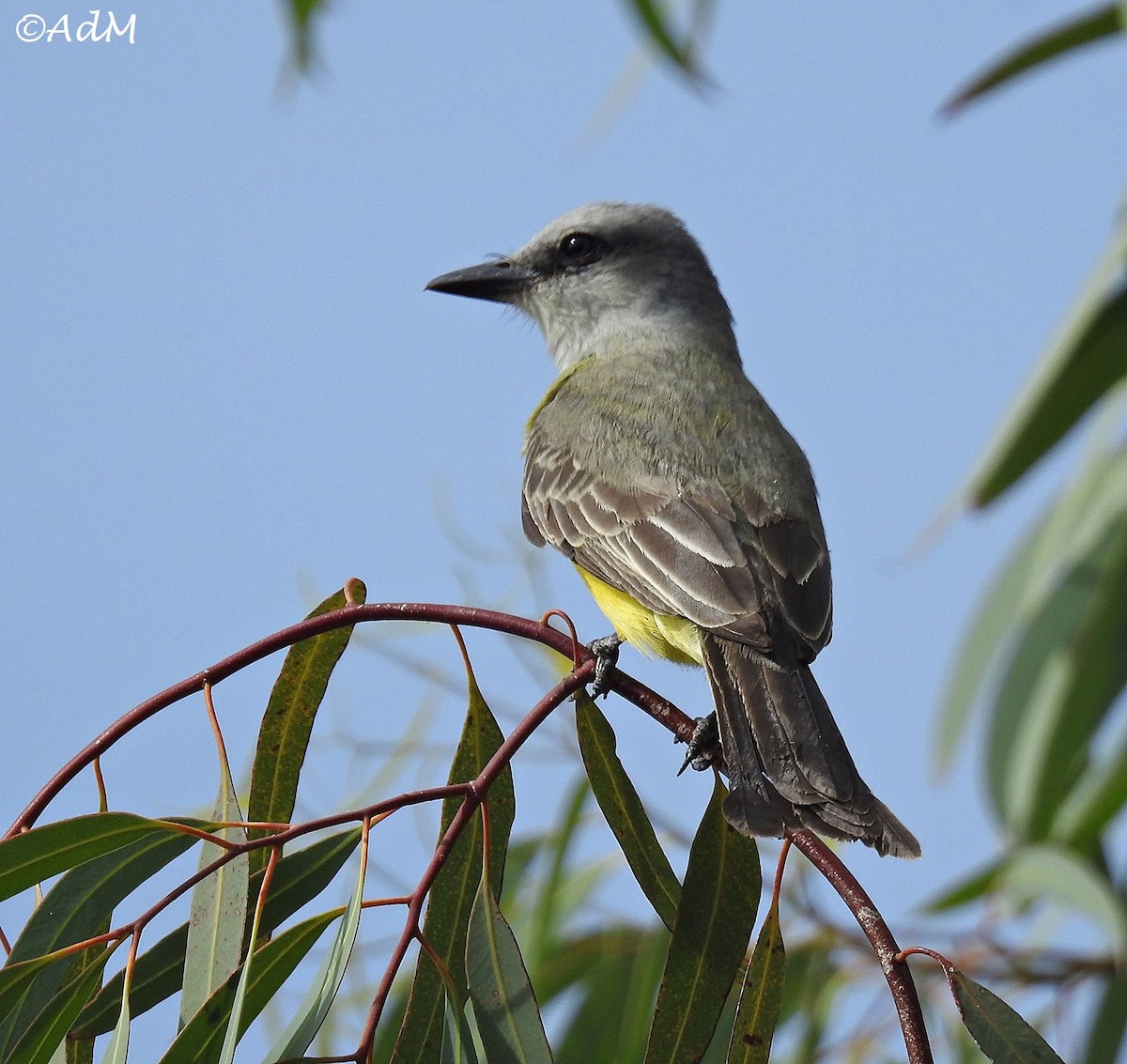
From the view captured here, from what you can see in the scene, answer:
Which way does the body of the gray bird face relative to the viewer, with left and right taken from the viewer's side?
facing away from the viewer and to the left of the viewer

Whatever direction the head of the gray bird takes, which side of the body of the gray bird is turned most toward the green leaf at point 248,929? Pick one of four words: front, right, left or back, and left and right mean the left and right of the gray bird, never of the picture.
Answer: left

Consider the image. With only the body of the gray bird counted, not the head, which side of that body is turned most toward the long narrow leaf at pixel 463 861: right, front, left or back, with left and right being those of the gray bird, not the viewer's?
left

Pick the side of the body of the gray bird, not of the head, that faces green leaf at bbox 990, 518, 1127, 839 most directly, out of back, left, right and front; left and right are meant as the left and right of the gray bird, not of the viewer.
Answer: right

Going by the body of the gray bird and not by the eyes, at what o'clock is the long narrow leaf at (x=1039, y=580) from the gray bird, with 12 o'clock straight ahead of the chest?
The long narrow leaf is roughly at 3 o'clock from the gray bird.

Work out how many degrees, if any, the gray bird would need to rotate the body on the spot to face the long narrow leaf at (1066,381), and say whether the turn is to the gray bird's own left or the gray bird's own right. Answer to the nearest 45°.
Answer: approximately 90° to the gray bird's own right
